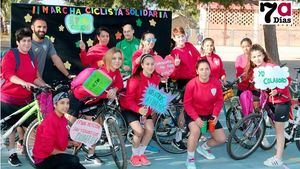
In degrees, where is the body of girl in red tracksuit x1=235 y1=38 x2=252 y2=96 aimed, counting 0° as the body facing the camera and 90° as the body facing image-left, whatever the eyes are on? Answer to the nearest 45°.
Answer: approximately 45°

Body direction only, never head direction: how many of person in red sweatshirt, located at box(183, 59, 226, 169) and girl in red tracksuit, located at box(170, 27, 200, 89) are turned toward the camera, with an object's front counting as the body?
2

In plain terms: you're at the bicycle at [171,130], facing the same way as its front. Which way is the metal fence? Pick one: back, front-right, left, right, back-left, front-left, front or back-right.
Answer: back-right

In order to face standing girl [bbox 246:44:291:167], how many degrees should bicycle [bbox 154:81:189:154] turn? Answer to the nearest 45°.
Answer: approximately 135° to its left

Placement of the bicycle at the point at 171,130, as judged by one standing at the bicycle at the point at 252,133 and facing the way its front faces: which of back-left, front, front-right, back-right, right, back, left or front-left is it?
front-right

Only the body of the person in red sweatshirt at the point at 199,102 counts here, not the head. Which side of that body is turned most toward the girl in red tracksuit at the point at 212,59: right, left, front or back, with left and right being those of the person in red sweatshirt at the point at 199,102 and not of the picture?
back

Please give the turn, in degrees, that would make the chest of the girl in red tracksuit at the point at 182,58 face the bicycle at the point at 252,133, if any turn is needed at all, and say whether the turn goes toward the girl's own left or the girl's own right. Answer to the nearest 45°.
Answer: approximately 45° to the girl's own left

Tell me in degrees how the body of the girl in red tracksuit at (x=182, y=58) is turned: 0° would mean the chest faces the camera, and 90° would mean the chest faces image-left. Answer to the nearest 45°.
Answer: approximately 0°
